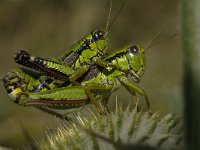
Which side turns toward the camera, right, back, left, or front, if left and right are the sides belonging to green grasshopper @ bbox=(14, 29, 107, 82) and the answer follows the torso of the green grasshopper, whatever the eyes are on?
right

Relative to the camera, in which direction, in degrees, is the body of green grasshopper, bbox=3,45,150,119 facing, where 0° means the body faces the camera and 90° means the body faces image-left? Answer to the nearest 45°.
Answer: approximately 270°
